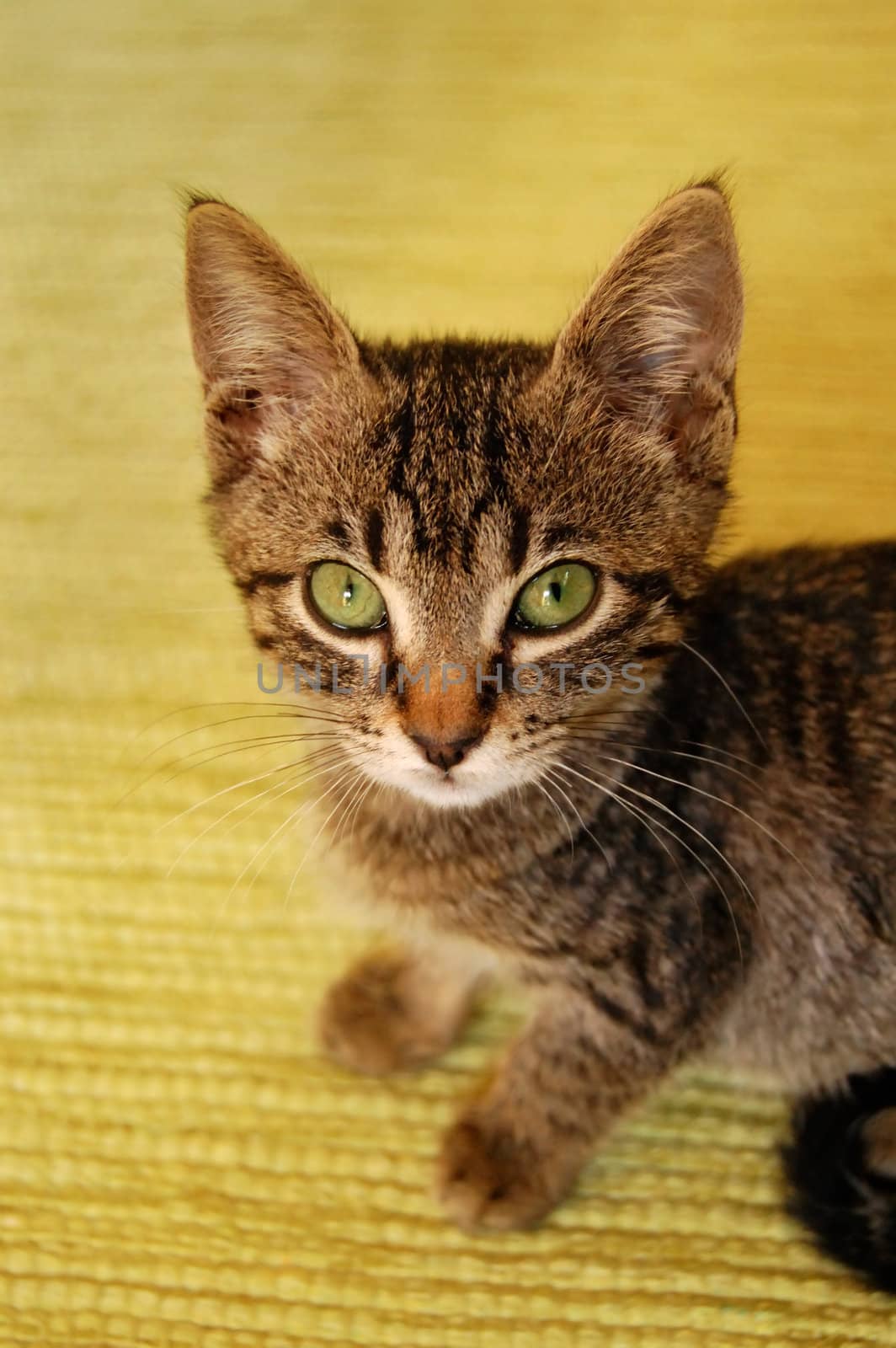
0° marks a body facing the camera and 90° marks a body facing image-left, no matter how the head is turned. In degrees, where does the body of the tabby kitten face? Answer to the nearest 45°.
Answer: approximately 45°
